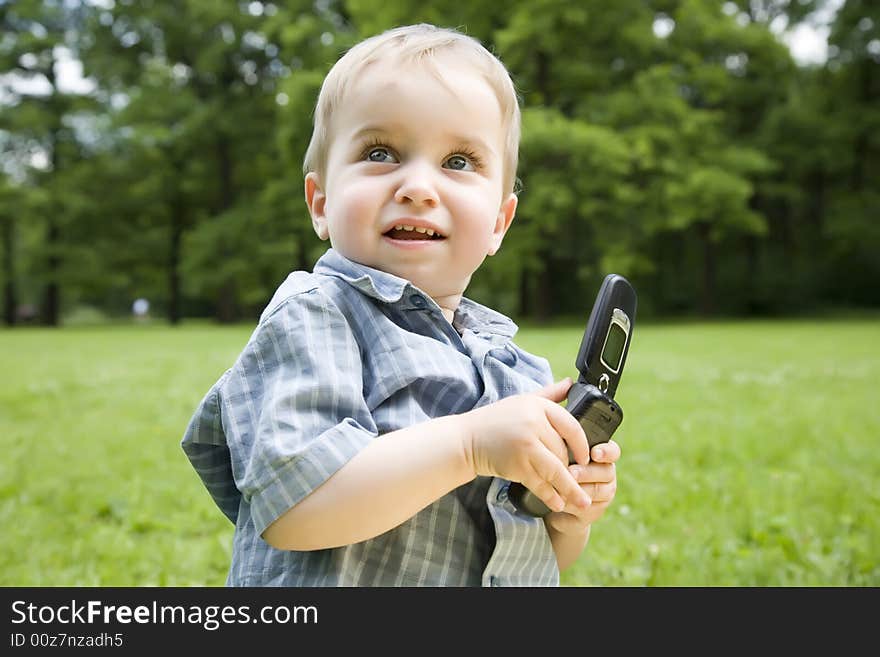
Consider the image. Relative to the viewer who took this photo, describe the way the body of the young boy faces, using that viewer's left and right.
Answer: facing the viewer and to the right of the viewer

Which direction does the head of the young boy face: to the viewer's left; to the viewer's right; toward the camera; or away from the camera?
toward the camera
